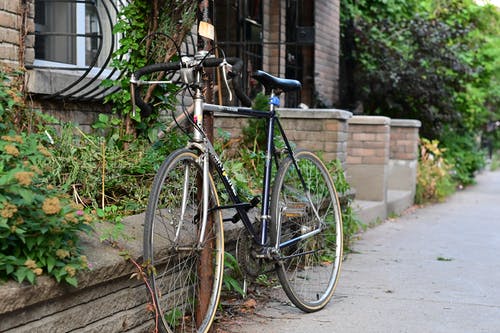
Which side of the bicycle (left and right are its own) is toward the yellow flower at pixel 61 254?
front

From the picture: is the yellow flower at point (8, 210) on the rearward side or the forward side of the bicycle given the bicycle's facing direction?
on the forward side

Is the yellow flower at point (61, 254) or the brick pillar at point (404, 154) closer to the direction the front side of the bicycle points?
the yellow flower

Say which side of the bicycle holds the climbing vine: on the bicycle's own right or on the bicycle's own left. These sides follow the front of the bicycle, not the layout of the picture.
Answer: on the bicycle's own right

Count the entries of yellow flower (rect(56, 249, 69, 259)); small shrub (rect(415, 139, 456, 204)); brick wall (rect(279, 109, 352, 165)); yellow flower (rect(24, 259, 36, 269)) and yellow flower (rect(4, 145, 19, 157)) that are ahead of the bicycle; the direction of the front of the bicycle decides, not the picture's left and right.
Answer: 3

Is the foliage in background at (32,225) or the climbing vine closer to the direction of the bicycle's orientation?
the foliage in background

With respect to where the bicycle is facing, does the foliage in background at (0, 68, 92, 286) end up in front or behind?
in front

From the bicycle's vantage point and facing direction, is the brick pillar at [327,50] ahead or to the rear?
to the rear

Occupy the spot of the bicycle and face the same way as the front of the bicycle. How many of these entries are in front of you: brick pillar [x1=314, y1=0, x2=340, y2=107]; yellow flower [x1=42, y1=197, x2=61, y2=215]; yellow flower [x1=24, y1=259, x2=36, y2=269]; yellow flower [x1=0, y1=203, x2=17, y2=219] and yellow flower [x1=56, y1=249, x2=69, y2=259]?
4

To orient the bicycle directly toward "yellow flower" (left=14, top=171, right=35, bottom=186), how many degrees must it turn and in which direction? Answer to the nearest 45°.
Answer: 0° — it already faces it

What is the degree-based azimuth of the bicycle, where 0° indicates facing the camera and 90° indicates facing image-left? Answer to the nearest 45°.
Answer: approximately 45°
